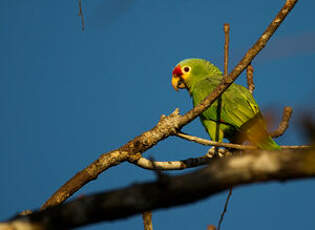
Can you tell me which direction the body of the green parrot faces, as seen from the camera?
to the viewer's left

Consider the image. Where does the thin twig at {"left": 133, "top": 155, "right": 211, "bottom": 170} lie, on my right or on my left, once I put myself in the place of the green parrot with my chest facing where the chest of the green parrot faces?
on my left

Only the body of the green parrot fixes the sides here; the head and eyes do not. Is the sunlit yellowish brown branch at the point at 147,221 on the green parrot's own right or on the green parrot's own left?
on the green parrot's own left

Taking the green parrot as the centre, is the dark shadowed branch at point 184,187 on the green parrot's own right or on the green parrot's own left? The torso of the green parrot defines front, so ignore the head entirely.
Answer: on the green parrot's own left
